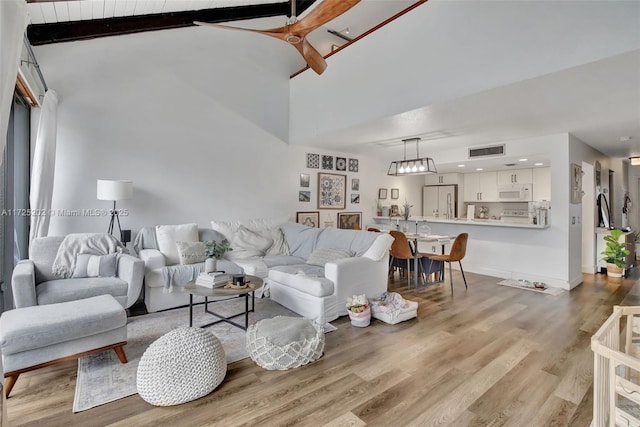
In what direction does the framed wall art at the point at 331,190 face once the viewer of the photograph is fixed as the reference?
facing the viewer and to the right of the viewer

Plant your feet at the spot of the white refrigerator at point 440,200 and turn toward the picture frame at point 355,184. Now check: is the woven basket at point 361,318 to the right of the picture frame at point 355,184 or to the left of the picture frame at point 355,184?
left

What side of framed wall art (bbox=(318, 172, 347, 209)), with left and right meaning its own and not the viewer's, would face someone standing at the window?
right

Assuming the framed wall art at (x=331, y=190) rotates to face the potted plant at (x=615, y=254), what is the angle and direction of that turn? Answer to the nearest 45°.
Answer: approximately 45° to its left

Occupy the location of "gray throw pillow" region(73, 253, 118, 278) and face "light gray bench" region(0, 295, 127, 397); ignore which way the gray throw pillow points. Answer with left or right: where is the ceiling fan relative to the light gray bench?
left

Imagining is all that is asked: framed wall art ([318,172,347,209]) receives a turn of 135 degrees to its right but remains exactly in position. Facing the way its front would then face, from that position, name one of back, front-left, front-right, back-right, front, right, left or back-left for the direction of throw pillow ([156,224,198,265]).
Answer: front-left

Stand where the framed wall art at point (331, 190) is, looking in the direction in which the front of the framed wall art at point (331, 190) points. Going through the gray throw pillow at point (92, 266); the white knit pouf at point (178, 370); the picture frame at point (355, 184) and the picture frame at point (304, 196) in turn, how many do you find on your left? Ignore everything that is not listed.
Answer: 1

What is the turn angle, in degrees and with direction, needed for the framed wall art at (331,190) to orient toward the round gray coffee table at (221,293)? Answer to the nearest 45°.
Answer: approximately 45° to its right

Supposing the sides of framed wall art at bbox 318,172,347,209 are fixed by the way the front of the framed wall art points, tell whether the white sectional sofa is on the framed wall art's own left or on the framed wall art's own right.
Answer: on the framed wall art's own right

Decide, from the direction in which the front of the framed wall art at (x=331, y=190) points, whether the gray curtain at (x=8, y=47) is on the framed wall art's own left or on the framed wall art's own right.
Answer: on the framed wall art's own right

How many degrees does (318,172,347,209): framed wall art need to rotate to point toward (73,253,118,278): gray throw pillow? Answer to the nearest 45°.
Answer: approximately 90° to its right

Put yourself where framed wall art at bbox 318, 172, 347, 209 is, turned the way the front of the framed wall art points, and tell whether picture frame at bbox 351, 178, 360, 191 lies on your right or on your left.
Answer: on your left

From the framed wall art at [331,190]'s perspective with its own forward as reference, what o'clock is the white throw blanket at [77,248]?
The white throw blanket is roughly at 3 o'clock from the framed wall art.
